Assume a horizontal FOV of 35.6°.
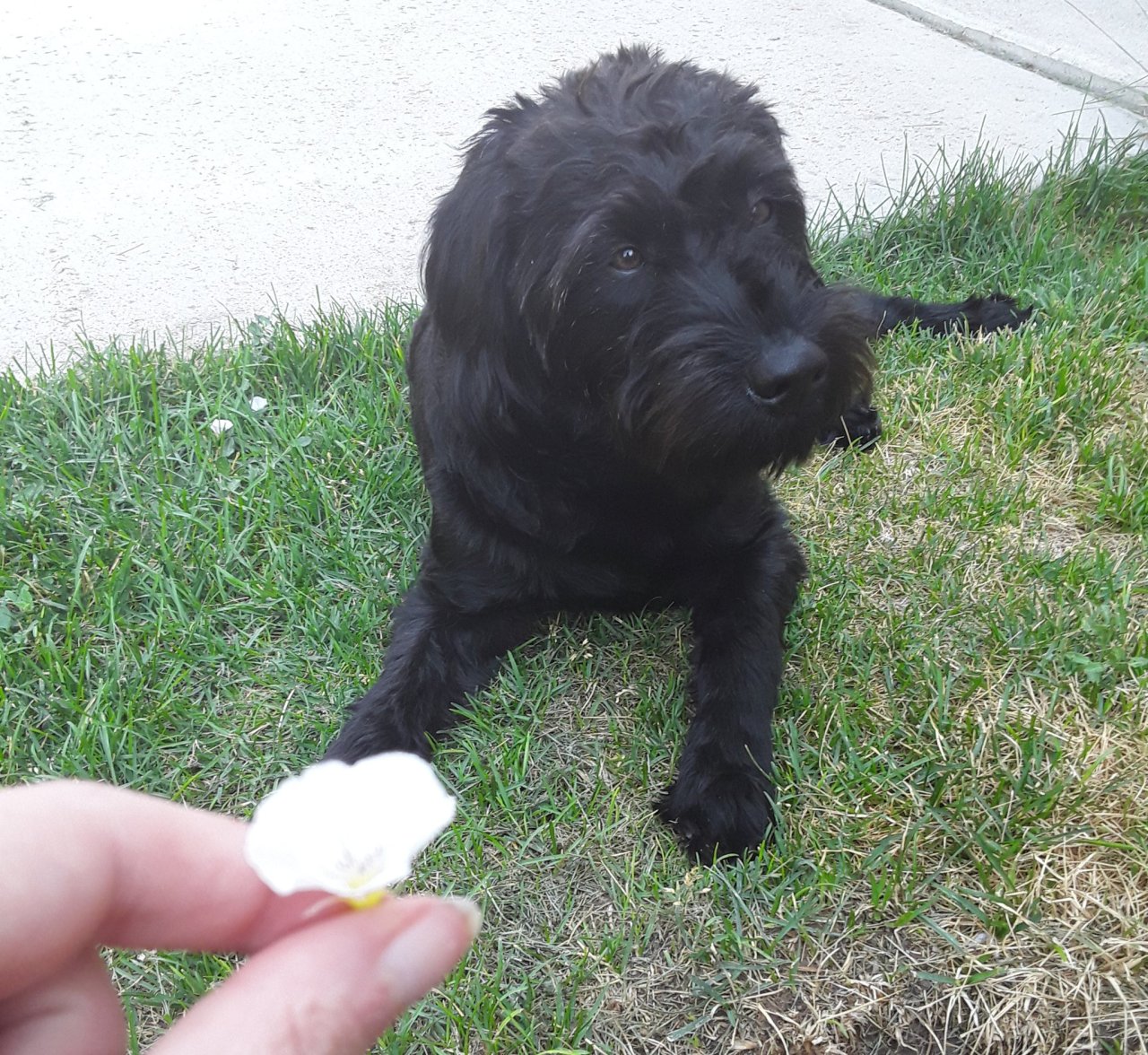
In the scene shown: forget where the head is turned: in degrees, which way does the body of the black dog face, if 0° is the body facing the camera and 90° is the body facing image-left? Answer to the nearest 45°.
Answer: approximately 0°
